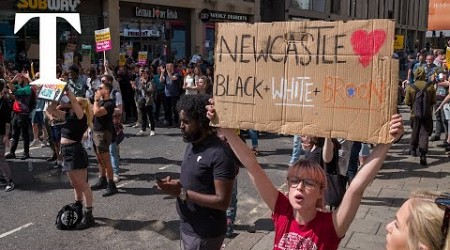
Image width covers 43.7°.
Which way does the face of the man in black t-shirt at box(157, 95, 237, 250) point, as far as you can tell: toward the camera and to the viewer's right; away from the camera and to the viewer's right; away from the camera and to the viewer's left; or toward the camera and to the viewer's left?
toward the camera and to the viewer's left

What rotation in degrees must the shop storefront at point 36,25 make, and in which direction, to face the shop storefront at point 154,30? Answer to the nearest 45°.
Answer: approximately 135° to its left

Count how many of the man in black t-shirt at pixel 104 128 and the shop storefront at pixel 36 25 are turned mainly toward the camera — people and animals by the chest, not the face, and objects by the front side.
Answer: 1

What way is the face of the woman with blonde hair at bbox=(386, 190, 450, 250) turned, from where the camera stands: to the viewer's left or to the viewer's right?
to the viewer's left

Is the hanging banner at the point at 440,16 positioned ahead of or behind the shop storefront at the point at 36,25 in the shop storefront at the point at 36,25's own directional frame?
ahead

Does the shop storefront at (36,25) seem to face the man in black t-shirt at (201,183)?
yes

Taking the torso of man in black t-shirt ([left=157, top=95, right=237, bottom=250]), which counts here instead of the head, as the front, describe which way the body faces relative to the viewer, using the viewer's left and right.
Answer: facing the viewer and to the left of the viewer

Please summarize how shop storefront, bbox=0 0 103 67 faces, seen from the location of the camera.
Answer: facing the viewer
